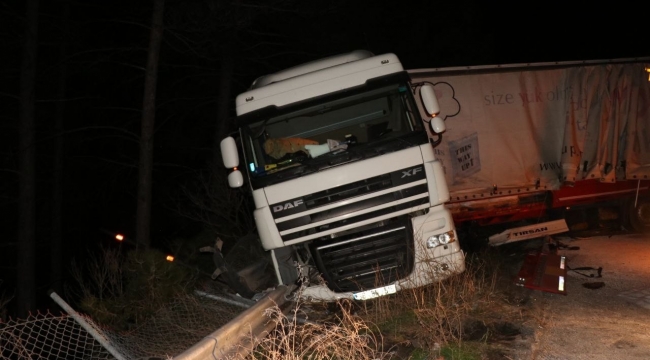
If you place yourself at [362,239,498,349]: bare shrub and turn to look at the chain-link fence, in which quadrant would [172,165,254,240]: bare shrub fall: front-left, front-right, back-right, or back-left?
front-right

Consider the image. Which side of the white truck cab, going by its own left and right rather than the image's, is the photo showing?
front

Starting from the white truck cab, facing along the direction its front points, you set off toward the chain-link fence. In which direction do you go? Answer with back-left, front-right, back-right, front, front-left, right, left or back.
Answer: right

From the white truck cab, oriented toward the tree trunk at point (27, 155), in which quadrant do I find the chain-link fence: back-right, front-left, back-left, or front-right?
front-left

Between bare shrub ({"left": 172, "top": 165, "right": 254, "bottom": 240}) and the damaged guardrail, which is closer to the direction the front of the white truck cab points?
the damaged guardrail

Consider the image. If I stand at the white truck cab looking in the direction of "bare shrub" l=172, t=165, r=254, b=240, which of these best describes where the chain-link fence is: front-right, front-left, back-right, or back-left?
front-left

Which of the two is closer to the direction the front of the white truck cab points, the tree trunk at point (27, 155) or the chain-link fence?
the chain-link fence

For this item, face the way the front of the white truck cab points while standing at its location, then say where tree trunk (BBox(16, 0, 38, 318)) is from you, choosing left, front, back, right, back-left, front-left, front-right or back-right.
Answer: back-right

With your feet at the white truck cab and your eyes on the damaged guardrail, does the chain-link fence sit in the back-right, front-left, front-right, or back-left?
front-right

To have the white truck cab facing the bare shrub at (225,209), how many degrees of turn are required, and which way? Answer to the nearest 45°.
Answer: approximately 135° to its right

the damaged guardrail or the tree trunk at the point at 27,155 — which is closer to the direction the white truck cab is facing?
the damaged guardrail

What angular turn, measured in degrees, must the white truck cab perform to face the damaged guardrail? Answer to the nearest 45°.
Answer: approximately 45° to its right
